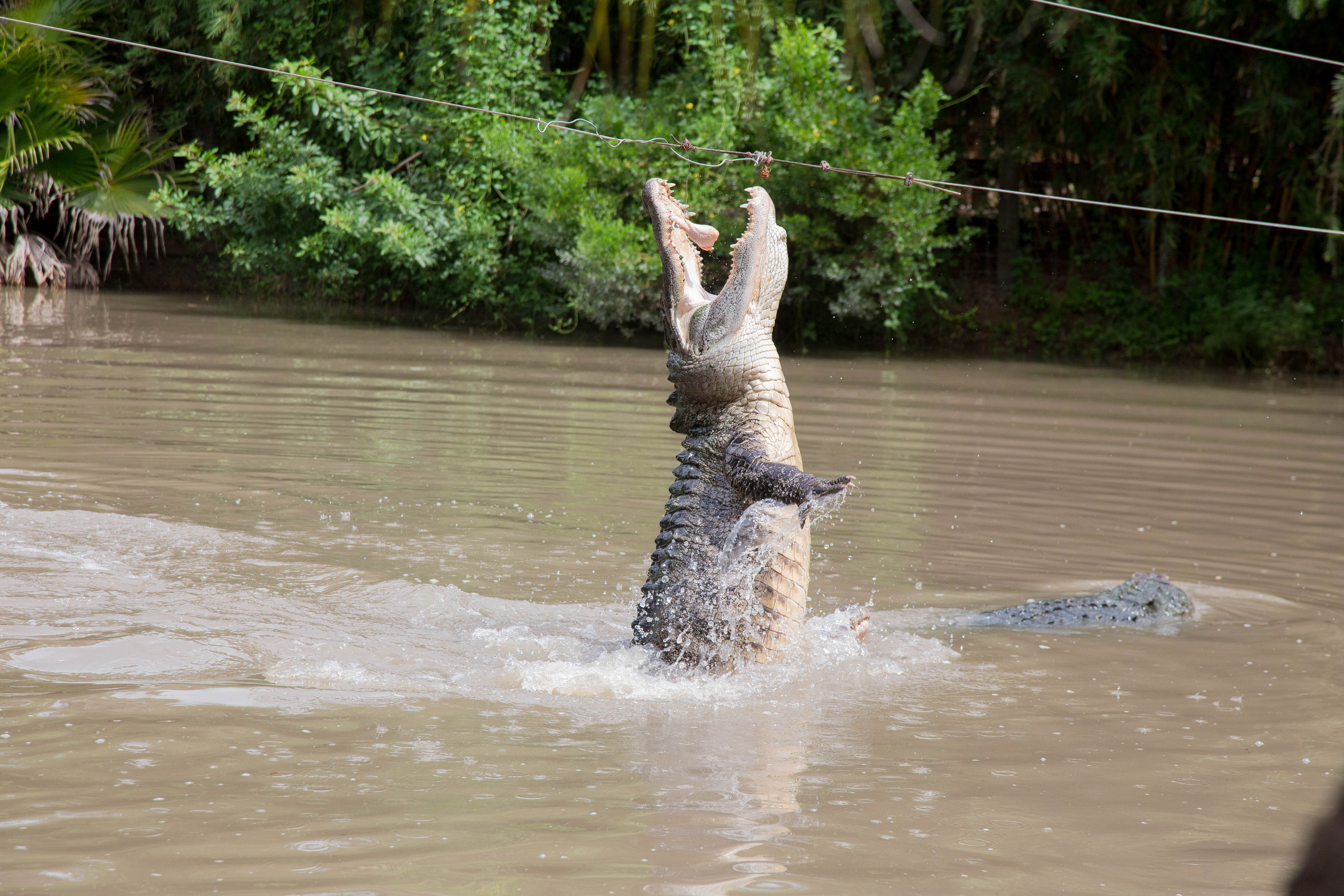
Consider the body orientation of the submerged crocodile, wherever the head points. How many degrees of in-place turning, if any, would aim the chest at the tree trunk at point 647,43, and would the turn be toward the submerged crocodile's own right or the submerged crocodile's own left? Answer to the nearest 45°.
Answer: approximately 90° to the submerged crocodile's own left

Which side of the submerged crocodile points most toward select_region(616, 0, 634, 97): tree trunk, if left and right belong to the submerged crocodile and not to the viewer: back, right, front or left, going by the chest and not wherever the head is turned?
left

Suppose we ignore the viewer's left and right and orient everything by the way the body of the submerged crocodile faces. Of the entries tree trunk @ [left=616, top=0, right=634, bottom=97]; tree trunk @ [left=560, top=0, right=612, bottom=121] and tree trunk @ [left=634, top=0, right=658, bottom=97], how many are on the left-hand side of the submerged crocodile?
3

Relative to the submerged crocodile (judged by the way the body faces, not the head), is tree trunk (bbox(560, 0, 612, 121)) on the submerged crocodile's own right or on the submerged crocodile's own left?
on the submerged crocodile's own left
